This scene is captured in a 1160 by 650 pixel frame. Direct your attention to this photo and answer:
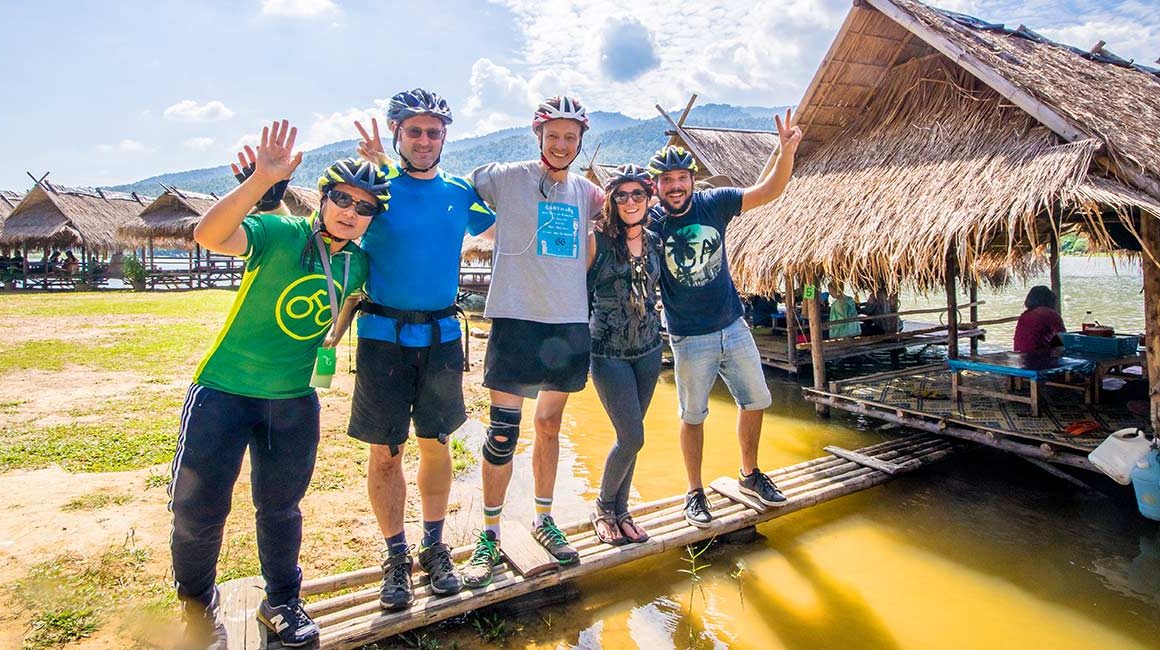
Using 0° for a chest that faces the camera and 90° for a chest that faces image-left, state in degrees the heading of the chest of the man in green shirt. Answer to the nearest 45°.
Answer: approximately 315°

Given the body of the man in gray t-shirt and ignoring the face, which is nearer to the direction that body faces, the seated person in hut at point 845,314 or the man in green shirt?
the man in green shirt

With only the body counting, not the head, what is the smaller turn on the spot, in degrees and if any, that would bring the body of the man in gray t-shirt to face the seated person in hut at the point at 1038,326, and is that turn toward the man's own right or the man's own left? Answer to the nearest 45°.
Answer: approximately 135° to the man's own left

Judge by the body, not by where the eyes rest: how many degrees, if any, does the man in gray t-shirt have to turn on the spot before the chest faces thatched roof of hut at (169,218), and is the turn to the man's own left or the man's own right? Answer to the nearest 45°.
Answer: approximately 135° to the man's own right

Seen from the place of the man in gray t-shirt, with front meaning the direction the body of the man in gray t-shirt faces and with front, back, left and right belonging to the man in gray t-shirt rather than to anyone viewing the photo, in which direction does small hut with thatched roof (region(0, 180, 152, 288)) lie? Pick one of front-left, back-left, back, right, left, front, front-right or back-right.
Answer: back-right

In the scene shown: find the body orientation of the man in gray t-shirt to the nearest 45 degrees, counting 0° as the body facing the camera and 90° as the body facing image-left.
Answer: approximately 0°

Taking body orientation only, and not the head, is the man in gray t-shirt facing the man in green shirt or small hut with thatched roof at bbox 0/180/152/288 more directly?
the man in green shirt
